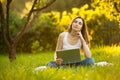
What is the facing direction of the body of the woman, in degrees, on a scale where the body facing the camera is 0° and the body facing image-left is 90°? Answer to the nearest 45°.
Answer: approximately 0°

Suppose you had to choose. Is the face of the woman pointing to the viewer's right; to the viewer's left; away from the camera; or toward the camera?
toward the camera
